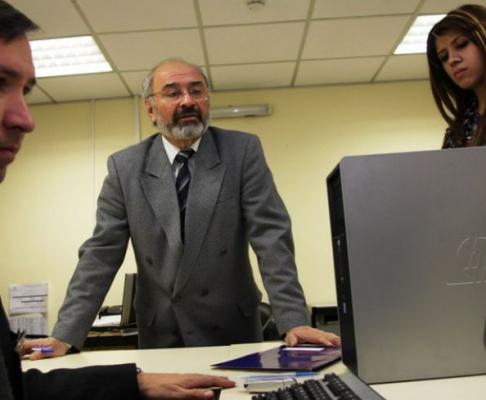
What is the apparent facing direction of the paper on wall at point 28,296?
toward the camera

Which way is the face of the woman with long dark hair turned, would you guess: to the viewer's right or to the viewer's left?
to the viewer's left

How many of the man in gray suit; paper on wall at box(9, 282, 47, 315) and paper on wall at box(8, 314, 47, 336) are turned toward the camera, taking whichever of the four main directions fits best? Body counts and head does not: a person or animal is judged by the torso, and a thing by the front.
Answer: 3

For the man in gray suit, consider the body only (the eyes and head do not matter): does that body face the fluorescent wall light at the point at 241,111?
no

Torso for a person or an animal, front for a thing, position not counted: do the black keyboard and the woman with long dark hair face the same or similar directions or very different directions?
same or similar directions

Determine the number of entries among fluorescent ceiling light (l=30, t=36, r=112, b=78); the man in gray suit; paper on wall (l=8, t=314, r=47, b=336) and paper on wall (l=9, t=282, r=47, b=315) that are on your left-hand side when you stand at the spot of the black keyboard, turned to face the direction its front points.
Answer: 0

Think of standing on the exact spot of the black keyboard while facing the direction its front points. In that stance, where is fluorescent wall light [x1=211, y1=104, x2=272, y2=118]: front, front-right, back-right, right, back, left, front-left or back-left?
back-right

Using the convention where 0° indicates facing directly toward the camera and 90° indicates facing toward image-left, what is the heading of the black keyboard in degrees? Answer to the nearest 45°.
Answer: approximately 45°

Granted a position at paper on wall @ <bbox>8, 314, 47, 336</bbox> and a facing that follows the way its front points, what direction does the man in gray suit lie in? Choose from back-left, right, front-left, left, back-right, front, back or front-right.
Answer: front

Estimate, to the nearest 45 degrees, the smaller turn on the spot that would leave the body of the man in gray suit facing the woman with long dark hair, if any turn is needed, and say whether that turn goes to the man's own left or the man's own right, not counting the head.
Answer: approximately 90° to the man's own left

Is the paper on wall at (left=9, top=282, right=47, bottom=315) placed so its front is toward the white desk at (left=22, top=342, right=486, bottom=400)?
yes

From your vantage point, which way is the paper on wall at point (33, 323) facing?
toward the camera

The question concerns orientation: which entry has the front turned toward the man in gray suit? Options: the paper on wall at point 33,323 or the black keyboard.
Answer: the paper on wall

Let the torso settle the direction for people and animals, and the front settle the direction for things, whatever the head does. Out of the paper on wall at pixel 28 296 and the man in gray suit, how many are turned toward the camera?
2
